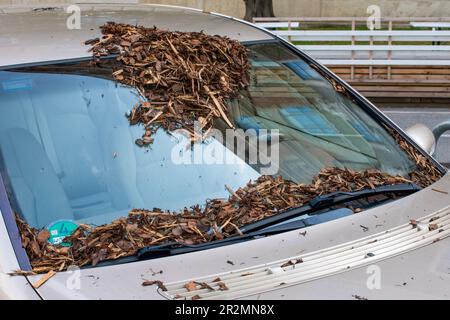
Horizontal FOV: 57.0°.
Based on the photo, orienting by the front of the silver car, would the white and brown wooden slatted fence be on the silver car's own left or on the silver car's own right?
on the silver car's own left
